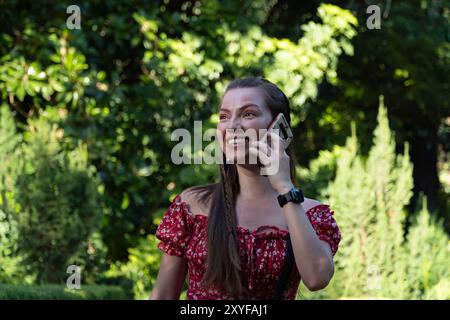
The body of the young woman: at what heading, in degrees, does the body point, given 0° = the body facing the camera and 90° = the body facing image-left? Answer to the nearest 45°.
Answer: approximately 0°

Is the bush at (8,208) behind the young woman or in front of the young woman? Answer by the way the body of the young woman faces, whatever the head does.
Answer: behind

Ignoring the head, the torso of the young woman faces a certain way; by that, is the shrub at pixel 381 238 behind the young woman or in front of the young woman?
behind

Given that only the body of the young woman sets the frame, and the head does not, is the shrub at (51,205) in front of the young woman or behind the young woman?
behind
